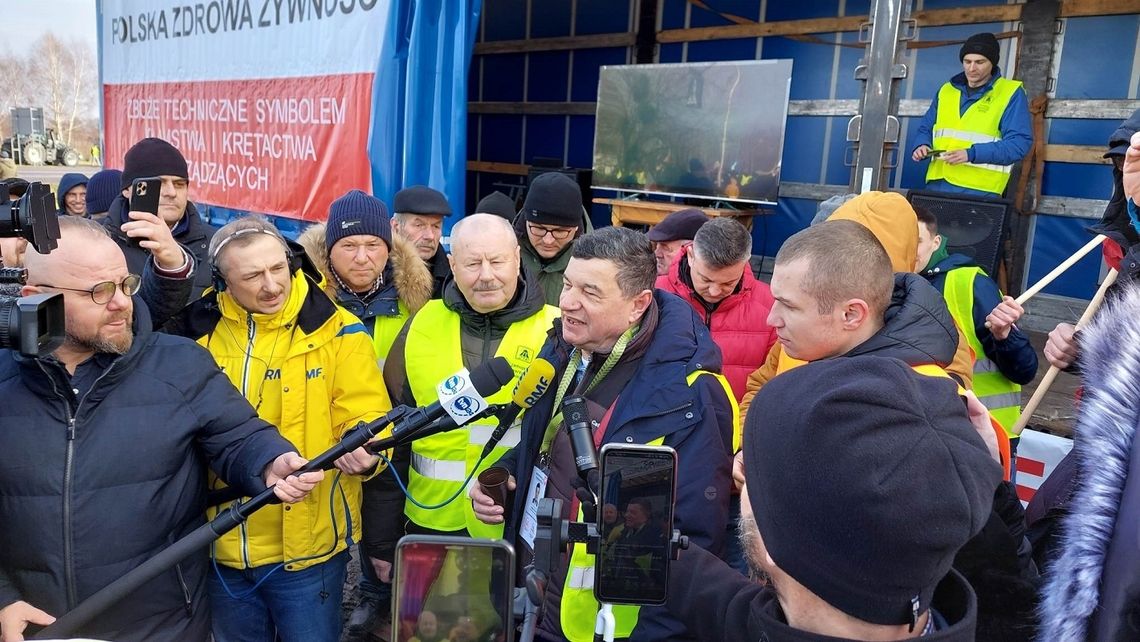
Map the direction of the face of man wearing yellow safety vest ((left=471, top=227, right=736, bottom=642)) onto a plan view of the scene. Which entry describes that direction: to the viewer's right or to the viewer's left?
to the viewer's left

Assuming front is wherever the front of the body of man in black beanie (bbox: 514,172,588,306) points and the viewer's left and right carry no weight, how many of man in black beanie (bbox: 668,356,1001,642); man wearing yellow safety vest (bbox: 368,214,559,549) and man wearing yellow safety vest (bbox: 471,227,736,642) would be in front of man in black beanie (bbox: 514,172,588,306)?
3

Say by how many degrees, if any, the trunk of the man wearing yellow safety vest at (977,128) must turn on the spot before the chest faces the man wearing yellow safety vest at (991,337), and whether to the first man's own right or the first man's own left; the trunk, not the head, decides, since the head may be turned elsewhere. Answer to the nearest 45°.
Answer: approximately 45° to the first man's own left

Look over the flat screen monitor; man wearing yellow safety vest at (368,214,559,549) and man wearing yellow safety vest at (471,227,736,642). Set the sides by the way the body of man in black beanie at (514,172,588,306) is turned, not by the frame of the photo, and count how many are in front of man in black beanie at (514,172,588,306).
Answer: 2

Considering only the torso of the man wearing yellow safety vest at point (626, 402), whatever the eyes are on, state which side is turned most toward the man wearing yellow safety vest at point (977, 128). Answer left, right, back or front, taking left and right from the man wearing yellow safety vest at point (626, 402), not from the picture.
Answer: back

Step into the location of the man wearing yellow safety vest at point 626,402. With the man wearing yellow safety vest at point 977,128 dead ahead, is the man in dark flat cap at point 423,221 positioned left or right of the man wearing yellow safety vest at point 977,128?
left

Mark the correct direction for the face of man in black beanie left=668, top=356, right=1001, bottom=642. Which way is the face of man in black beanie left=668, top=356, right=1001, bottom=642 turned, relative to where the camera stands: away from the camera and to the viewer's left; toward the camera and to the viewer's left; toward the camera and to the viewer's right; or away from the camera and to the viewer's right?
away from the camera and to the viewer's left

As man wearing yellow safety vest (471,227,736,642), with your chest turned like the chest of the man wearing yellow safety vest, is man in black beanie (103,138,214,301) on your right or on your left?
on your right

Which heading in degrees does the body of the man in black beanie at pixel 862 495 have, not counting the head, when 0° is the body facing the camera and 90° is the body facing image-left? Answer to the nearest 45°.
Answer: approximately 135°
